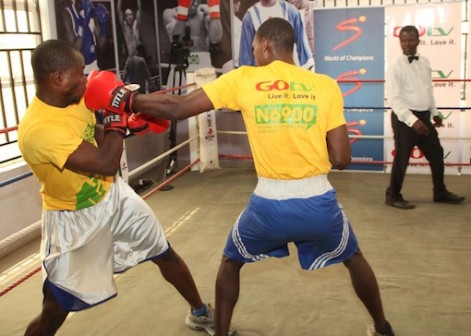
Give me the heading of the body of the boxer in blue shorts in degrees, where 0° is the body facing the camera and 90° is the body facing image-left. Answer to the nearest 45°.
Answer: approximately 180°

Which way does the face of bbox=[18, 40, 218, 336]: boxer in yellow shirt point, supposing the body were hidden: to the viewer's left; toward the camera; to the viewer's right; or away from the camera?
to the viewer's right

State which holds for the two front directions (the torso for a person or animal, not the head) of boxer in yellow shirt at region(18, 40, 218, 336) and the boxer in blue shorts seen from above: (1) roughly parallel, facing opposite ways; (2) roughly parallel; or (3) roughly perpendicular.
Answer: roughly perpendicular

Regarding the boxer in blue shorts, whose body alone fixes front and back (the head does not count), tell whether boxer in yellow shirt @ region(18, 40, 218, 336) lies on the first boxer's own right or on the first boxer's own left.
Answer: on the first boxer's own left

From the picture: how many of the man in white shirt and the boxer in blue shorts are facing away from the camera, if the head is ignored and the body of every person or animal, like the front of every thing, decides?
1

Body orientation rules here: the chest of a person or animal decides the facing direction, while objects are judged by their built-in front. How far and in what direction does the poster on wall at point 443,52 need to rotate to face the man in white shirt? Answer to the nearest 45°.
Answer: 0° — it already faces them

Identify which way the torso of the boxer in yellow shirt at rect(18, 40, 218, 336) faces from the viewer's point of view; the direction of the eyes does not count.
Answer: to the viewer's right

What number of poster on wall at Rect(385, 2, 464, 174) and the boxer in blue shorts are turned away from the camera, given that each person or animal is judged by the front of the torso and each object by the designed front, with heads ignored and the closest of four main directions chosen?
1

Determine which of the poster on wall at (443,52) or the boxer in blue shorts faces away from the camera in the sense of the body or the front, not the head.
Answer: the boxer in blue shorts
